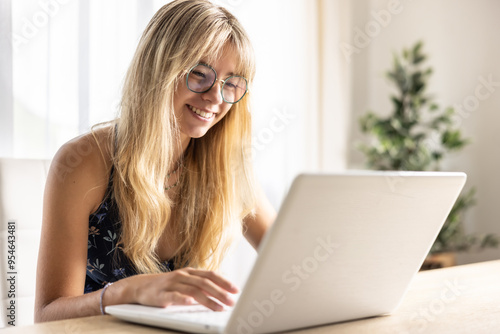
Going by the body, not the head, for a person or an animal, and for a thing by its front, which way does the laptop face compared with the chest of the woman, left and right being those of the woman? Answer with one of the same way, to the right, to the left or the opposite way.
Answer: the opposite way

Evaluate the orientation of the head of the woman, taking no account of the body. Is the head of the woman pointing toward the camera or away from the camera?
toward the camera

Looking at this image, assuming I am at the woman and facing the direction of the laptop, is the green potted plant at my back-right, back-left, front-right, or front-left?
back-left

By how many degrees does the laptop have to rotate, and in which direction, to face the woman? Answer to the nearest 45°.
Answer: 0° — it already faces them

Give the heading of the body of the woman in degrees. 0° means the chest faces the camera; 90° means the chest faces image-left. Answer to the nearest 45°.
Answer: approximately 315°

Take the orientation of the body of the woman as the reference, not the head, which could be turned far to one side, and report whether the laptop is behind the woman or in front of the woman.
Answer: in front

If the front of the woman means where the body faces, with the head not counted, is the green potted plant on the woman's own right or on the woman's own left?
on the woman's own left

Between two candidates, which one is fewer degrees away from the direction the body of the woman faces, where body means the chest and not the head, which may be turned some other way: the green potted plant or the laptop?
the laptop

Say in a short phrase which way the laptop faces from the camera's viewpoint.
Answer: facing away from the viewer and to the left of the viewer

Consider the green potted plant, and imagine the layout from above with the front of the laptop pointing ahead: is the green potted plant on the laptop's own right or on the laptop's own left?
on the laptop's own right
